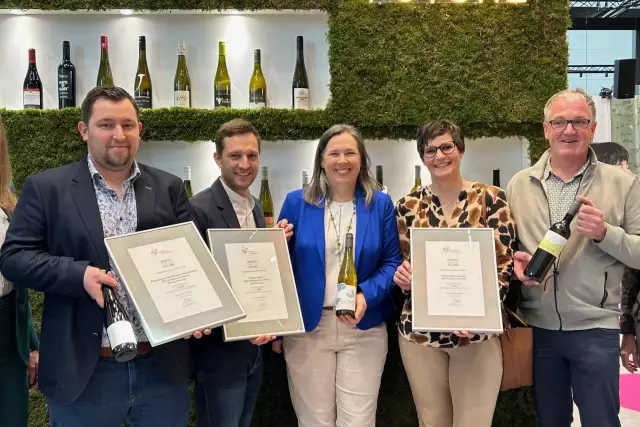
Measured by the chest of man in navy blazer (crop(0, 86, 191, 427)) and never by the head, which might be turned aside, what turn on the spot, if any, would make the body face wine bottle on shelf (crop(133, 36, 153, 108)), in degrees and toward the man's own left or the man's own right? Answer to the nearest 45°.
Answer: approximately 180°

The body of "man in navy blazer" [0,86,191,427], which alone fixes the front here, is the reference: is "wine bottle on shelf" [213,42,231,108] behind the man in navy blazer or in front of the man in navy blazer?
behind

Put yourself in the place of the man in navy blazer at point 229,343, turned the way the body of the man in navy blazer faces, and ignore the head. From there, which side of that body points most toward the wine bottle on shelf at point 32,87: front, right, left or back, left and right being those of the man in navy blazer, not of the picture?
back

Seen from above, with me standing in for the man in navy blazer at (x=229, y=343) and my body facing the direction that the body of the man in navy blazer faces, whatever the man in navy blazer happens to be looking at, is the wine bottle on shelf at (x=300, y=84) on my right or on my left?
on my left

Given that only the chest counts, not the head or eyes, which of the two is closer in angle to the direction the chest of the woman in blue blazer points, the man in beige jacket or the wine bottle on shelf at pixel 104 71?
the man in beige jacket

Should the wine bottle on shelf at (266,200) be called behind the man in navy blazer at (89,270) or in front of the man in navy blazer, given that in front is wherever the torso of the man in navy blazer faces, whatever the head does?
behind

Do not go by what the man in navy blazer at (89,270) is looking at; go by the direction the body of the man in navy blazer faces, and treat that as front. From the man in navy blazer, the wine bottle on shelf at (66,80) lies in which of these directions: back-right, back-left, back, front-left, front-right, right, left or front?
back

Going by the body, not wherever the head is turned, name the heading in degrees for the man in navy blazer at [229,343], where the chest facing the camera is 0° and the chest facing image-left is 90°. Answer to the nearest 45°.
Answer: approximately 315°
